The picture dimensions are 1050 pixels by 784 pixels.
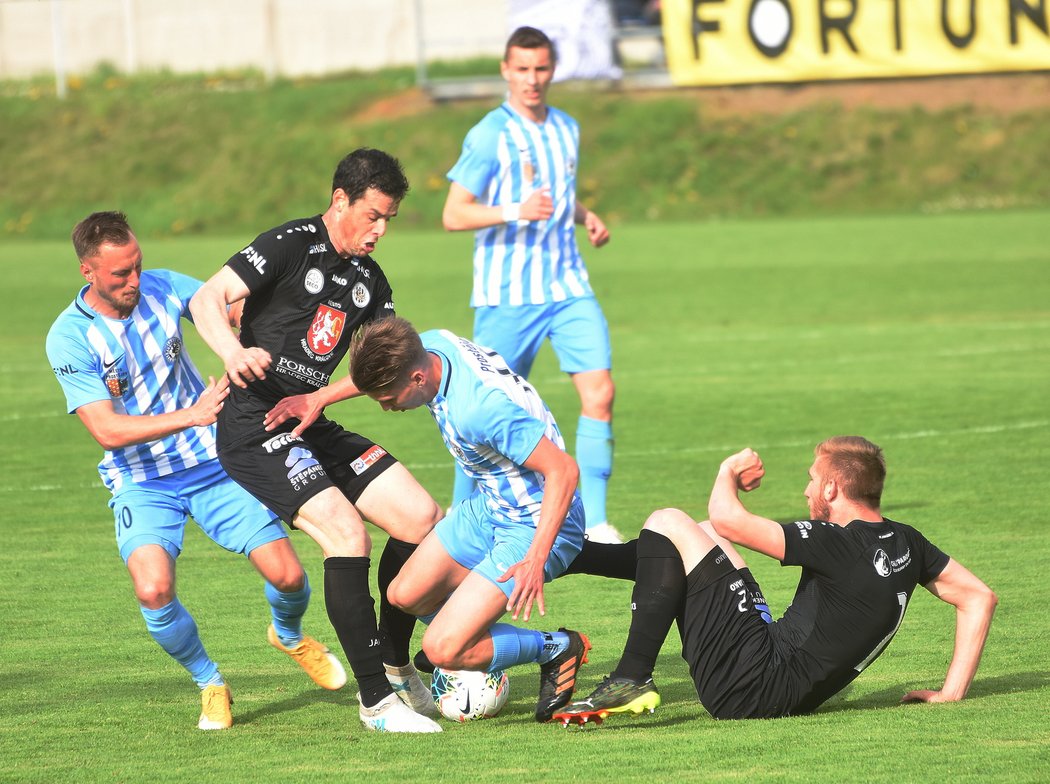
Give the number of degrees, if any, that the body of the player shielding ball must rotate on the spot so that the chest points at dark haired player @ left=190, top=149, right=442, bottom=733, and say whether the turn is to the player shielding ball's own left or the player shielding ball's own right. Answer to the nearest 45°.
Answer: approximately 45° to the player shielding ball's own right

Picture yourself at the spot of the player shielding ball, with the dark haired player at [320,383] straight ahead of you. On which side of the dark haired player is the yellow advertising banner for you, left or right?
right

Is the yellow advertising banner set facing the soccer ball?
yes

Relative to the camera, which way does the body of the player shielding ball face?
to the viewer's left

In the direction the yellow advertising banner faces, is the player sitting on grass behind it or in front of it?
in front

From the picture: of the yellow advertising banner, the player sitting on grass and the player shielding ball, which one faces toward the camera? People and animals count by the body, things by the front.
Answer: the yellow advertising banner

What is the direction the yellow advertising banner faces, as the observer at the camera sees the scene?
facing the viewer

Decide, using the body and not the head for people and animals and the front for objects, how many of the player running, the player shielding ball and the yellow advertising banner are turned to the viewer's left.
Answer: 1

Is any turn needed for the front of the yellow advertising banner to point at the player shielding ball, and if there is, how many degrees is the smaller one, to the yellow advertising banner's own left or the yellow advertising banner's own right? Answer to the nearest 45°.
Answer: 0° — it already faces them

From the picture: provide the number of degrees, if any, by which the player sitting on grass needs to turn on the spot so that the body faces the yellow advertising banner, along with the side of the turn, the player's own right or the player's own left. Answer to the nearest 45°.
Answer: approximately 45° to the player's own right

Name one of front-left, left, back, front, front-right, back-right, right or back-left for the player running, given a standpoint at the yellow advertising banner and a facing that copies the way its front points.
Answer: front

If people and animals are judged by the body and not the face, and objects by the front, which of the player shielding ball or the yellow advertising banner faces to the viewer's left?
the player shielding ball

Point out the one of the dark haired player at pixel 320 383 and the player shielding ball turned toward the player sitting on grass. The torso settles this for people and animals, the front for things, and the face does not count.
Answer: the dark haired player

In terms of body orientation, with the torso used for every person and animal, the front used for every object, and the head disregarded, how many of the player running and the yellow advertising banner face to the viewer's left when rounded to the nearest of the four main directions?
0
